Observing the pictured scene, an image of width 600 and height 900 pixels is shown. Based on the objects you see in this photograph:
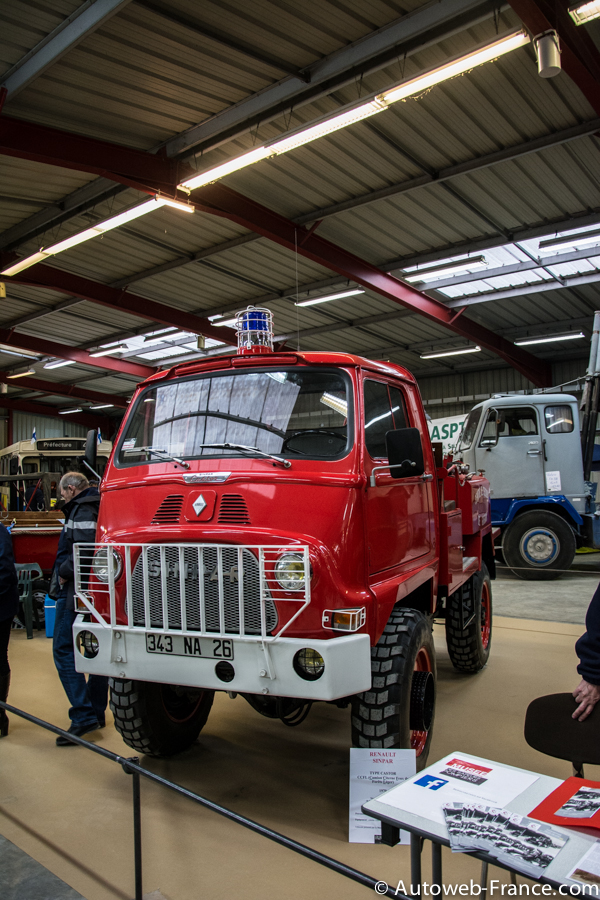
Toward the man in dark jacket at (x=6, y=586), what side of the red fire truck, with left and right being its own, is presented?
right

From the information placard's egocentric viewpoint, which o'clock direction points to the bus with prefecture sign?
The bus with prefecture sign is roughly at 5 o'clock from the information placard.

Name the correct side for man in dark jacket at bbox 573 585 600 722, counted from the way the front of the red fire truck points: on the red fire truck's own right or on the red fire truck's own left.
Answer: on the red fire truck's own left

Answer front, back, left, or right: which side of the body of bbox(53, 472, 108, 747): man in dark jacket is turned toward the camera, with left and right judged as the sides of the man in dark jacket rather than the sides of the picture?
left
